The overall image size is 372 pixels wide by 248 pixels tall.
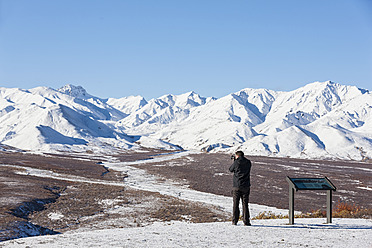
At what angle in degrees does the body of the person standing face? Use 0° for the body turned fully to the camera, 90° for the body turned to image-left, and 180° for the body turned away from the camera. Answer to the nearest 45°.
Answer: approximately 135°
